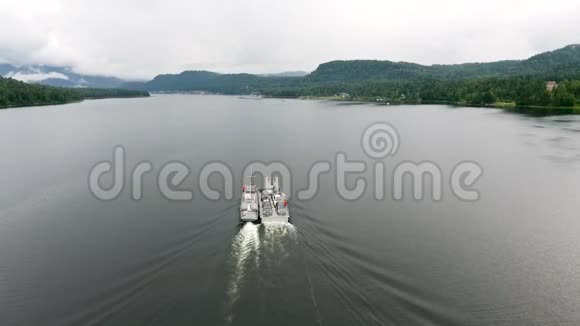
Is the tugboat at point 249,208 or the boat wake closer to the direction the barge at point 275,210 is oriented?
the tugboat

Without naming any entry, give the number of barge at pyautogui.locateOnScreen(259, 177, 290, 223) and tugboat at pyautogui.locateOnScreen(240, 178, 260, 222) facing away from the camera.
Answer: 2

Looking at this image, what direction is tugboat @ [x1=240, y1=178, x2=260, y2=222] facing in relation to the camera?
away from the camera

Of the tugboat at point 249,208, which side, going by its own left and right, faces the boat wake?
back

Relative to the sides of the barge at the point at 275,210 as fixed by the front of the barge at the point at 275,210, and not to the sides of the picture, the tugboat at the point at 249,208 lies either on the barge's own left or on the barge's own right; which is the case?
on the barge's own left

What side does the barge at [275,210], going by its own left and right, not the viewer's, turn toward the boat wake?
back

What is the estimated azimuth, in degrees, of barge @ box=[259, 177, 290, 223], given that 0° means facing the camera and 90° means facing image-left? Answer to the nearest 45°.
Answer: approximately 180°
